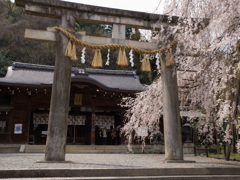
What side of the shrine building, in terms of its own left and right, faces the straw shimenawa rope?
front

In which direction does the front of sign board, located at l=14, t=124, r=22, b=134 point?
toward the camera

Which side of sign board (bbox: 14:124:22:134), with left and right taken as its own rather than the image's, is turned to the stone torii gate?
front

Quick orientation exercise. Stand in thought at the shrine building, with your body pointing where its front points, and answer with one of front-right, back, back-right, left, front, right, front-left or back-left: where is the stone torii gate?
front

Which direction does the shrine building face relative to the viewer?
toward the camera

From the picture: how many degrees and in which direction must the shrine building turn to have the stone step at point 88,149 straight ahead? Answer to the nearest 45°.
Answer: approximately 45° to its left
